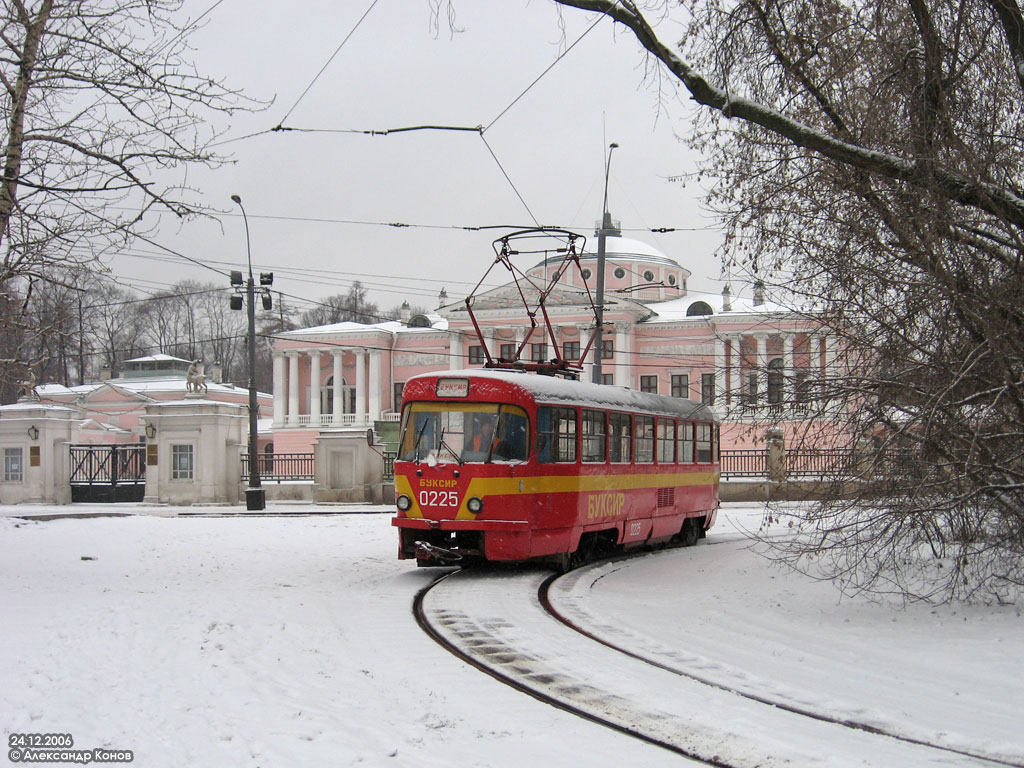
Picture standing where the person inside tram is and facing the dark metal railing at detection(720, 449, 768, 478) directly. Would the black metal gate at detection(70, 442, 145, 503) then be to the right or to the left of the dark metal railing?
left

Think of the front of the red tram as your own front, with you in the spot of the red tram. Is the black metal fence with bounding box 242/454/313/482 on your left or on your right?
on your right

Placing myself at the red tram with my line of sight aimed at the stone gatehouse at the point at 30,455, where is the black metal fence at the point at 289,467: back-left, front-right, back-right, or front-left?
front-right

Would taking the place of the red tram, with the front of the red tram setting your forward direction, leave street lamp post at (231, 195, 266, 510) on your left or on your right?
on your right

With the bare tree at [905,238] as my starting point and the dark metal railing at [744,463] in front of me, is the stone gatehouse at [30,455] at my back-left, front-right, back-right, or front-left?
front-left

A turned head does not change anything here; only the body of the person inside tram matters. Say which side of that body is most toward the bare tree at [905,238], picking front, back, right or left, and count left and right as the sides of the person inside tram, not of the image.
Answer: left

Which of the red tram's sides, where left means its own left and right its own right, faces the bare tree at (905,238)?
left

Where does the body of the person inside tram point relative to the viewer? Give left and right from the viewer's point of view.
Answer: facing the viewer and to the left of the viewer
